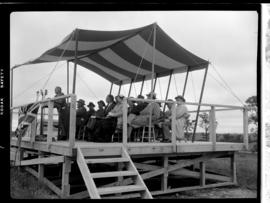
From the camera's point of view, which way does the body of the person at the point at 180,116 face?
to the viewer's left

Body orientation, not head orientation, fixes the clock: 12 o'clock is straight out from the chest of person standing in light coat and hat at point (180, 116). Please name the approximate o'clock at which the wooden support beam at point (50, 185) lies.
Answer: The wooden support beam is roughly at 11 o'clock from the person standing in light coat and hat.
